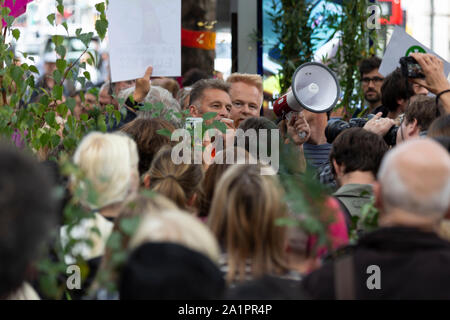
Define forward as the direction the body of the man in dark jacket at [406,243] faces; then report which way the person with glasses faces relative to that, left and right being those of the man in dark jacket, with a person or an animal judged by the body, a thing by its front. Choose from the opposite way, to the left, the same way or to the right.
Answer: the opposite way

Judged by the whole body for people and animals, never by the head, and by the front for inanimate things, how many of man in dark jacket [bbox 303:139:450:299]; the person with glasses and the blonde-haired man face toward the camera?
2

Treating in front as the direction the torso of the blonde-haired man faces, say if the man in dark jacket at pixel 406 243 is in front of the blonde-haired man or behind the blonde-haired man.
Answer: in front

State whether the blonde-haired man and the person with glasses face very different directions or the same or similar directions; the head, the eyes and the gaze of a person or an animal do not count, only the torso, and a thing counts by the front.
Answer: same or similar directions

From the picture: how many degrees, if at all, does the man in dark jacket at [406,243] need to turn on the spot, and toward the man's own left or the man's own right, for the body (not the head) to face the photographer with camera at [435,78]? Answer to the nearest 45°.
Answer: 0° — they already face them

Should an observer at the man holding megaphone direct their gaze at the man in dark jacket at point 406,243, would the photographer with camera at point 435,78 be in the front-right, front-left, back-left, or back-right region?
front-left

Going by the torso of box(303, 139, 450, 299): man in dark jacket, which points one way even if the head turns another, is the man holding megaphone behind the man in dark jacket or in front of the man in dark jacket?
in front

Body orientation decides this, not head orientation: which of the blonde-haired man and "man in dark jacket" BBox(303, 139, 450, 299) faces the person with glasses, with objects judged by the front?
the man in dark jacket

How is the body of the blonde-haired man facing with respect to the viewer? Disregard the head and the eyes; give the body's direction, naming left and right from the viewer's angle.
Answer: facing the viewer

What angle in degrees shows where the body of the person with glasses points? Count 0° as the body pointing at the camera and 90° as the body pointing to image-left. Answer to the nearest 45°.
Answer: approximately 0°

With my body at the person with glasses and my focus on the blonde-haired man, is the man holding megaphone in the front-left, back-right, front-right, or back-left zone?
front-left

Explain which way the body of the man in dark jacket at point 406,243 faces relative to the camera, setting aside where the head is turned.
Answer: away from the camera

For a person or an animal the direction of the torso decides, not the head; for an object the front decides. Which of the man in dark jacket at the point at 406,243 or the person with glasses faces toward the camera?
the person with glasses

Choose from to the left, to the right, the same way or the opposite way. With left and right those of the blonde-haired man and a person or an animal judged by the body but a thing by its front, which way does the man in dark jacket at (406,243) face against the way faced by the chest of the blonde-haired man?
the opposite way
